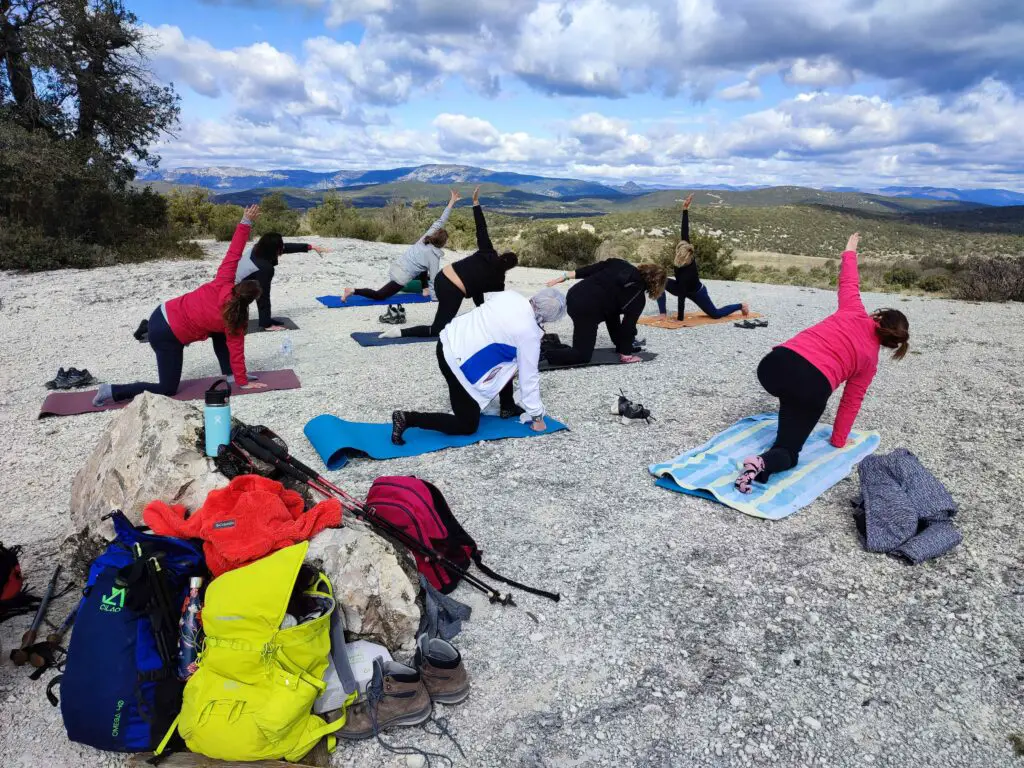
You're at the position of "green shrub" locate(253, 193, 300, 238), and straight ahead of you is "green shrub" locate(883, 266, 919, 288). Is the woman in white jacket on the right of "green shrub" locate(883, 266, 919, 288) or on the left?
right

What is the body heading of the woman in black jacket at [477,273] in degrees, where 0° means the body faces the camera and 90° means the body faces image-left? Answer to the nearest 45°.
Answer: approximately 225°

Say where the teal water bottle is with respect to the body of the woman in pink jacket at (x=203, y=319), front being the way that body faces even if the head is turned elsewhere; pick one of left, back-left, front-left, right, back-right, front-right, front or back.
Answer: back-right
